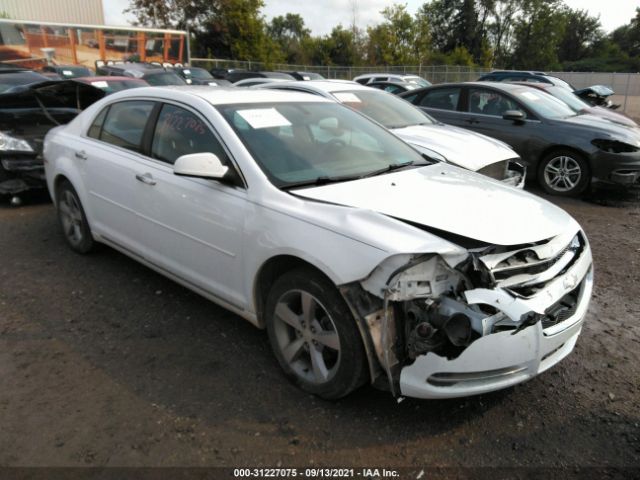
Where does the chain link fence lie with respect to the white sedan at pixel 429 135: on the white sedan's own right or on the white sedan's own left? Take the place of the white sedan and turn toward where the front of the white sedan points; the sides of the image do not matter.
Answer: on the white sedan's own left

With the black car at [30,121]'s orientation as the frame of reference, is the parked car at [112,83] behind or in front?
behind

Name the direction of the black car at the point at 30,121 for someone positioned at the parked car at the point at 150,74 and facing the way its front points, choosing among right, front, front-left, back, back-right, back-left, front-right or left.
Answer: front-right

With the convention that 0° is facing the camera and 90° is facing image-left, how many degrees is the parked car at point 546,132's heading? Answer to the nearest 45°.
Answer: approximately 315°

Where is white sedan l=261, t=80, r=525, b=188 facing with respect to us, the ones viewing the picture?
facing the viewer and to the right of the viewer

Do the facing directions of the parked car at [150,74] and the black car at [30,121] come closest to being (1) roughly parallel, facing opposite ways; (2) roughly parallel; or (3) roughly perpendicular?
roughly parallel

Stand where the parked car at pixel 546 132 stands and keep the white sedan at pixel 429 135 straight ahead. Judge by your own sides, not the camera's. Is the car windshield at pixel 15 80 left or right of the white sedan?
right

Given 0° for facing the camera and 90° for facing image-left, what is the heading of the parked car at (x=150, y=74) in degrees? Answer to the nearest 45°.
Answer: approximately 315°

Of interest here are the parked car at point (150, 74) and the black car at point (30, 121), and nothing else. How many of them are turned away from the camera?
0

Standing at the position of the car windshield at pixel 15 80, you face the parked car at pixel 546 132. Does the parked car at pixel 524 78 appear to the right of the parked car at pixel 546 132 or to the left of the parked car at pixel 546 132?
left

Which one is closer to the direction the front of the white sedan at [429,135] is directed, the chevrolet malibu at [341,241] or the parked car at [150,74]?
the chevrolet malibu
